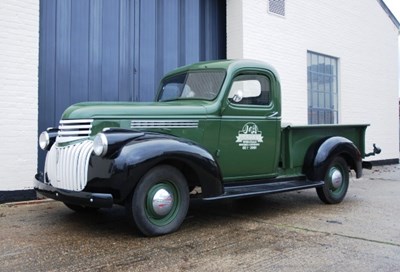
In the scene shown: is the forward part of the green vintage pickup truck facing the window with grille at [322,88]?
no

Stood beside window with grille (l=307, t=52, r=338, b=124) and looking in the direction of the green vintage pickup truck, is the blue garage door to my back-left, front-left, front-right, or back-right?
front-right

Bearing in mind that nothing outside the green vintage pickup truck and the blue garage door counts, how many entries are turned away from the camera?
0

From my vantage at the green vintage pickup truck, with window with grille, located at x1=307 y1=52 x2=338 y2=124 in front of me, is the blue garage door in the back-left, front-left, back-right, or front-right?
front-left

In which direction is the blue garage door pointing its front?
toward the camera

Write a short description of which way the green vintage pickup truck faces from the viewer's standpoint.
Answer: facing the viewer and to the left of the viewer

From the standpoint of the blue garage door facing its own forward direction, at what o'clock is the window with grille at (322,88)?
The window with grille is roughly at 8 o'clock from the blue garage door.

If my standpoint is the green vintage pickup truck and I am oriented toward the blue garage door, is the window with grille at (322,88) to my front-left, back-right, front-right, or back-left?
front-right

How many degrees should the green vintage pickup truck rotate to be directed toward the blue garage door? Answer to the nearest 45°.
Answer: approximately 90° to its right

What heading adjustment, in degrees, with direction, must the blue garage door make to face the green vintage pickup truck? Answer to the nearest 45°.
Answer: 0° — it already faces it
